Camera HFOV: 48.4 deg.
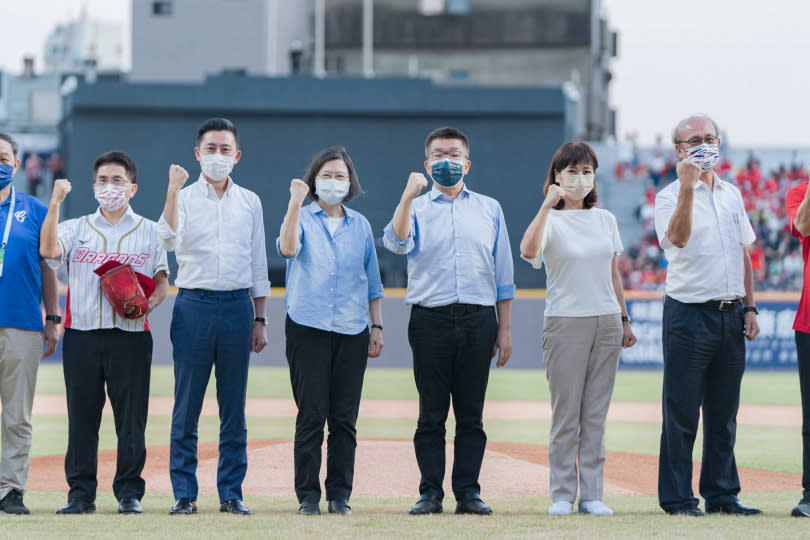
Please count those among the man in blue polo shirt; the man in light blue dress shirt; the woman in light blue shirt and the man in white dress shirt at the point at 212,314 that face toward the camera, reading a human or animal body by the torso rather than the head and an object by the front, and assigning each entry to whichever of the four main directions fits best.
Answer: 4

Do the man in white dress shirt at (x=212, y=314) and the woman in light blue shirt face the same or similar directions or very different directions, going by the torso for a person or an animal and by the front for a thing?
same or similar directions

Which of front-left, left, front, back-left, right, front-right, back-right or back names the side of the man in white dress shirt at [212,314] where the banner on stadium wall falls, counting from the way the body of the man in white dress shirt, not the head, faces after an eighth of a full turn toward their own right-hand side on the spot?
back

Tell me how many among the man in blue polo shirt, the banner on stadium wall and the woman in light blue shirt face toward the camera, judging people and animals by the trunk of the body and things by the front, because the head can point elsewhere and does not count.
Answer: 3

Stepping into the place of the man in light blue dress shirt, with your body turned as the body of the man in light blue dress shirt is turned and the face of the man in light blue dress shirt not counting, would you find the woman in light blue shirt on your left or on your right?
on your right

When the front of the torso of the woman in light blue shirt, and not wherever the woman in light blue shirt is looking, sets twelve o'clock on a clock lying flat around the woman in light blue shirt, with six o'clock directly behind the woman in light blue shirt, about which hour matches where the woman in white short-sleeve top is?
The woman in white short-sleeve top is roughly at 9 o'clock from the woman in light blue shirt.

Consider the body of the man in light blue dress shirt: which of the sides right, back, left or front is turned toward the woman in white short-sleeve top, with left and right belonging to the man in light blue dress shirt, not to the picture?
left

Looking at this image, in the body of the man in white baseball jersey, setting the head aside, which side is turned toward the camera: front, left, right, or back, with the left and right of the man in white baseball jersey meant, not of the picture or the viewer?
front

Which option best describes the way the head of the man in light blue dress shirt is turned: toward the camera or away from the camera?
toward the camera

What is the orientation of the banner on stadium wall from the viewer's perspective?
toward the camera

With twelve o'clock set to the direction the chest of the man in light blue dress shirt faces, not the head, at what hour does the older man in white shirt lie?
The older man in white shirt is roughly at 9 o'clock from the man in light blue dress shirt.

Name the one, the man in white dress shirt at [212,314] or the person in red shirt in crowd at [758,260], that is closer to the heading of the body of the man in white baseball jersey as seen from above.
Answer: the man in white dress shirt

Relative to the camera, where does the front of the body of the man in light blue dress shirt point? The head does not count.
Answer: toward the camera

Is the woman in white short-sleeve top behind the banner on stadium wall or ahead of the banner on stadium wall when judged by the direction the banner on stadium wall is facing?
ahead
